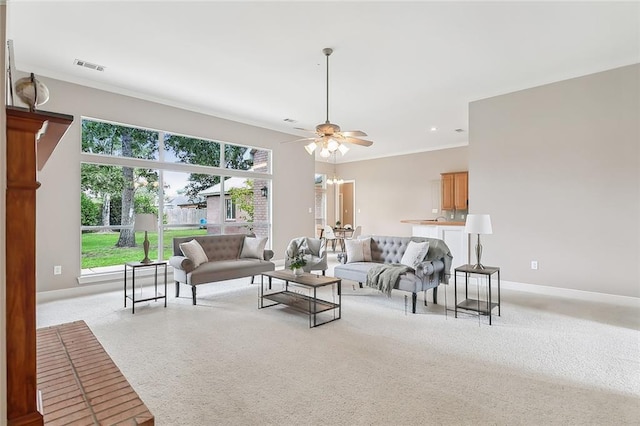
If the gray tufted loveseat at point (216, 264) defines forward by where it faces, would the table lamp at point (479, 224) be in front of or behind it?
in front

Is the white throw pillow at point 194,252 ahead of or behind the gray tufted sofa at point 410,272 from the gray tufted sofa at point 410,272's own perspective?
ahead

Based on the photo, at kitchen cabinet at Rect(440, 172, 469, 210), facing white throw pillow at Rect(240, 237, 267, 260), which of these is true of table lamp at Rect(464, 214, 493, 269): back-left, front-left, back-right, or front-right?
front-left

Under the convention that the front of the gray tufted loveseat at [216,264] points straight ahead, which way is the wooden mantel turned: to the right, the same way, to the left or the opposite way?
to the left

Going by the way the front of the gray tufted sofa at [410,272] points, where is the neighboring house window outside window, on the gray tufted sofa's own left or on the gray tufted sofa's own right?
on the gray tufted sofa's own right

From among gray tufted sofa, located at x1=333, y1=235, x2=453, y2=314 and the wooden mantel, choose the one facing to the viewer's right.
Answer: the wooden mantel

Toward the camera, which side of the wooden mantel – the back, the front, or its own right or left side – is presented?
right

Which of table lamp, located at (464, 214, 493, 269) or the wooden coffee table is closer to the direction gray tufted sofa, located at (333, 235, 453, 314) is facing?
the wooden coffee table

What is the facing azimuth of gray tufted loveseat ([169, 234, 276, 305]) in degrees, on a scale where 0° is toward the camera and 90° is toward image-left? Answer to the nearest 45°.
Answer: approximately 315°

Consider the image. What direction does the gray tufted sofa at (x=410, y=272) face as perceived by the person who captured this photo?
facing the viewer and to the left of the viewer

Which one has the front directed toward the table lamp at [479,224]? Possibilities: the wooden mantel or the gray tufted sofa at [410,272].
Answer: the wooden mantel

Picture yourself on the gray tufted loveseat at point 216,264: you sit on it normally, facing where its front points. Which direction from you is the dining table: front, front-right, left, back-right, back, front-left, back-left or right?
left
